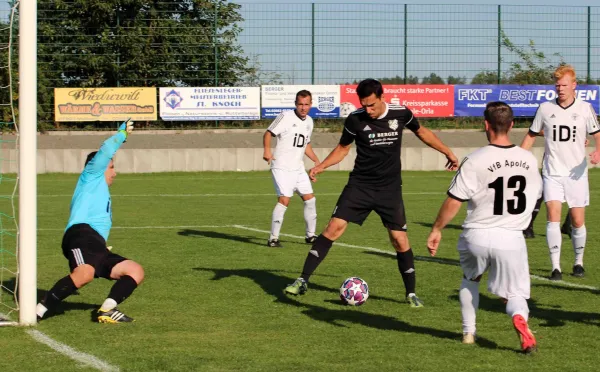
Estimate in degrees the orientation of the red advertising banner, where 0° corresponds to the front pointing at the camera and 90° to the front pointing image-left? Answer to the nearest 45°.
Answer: approximately 0°

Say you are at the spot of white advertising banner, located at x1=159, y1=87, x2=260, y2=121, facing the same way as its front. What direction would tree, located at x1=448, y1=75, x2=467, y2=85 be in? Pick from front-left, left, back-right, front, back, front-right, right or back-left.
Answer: left

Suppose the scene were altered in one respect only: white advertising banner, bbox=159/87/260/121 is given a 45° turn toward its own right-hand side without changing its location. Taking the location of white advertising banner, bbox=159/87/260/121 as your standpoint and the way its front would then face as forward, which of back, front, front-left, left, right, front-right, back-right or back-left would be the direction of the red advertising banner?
back-left

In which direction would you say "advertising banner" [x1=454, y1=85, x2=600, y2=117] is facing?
toward the camera

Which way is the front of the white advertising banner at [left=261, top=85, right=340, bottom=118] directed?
toward the camera

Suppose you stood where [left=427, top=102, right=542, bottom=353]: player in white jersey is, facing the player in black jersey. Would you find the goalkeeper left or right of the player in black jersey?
left

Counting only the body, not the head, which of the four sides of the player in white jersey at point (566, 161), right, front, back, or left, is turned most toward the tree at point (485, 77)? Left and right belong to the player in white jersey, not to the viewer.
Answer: back

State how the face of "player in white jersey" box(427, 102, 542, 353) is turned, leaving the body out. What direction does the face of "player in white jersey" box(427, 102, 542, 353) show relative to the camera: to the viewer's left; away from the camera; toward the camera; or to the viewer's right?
away from the camera

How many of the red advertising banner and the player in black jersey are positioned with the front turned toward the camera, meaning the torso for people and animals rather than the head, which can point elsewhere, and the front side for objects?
2

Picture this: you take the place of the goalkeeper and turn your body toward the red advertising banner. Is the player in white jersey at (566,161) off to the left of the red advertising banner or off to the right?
right

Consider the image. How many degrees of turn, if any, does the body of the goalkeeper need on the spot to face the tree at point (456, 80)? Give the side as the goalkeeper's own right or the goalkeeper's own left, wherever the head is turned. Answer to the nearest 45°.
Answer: approximately 45° to the goalkeeper's own left
